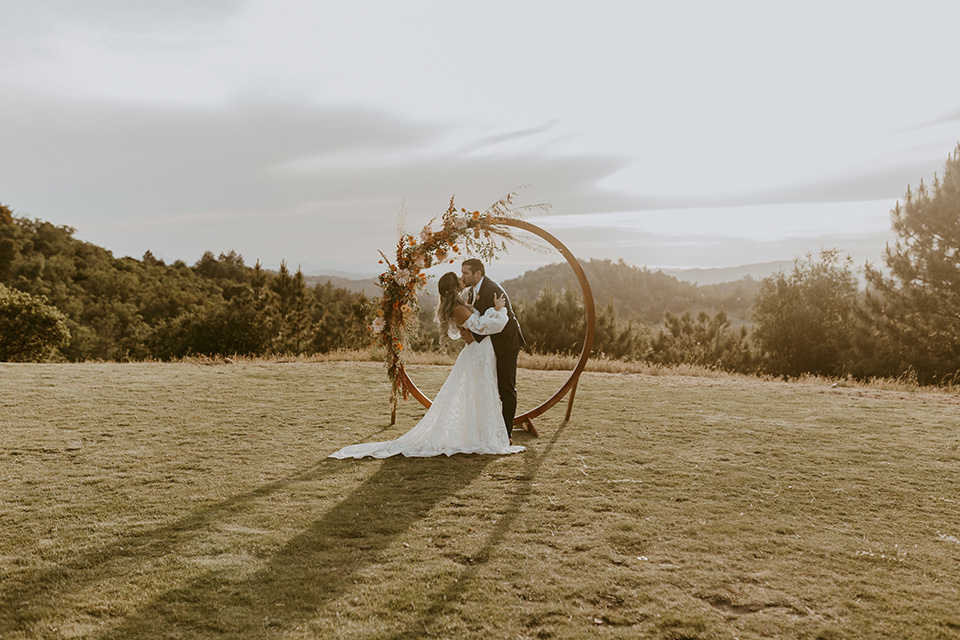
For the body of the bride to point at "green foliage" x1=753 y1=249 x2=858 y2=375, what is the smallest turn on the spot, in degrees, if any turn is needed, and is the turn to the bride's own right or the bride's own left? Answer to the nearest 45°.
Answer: approximately 45° to the bride's own left

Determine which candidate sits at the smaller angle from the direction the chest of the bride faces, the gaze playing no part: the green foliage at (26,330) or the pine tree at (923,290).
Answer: the pine tree

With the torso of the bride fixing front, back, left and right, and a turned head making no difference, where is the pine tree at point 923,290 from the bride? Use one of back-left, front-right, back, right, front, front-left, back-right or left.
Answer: front-left

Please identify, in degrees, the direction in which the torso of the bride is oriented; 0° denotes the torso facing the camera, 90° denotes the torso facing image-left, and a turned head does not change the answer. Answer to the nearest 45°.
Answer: approximately 270°

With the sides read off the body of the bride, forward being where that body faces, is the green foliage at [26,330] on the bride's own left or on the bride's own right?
on the bride's own left
